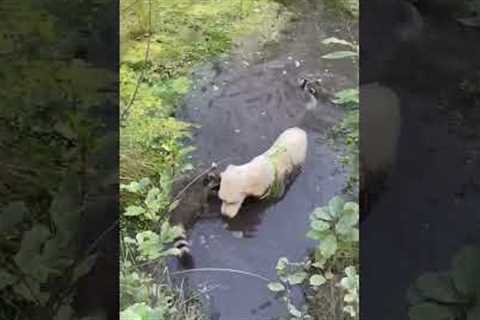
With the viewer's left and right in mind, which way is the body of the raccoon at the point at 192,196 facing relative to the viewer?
facing away from the viewer and to the right of the viewer

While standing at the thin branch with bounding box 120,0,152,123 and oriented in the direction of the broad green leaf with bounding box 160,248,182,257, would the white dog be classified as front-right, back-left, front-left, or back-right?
front-left
